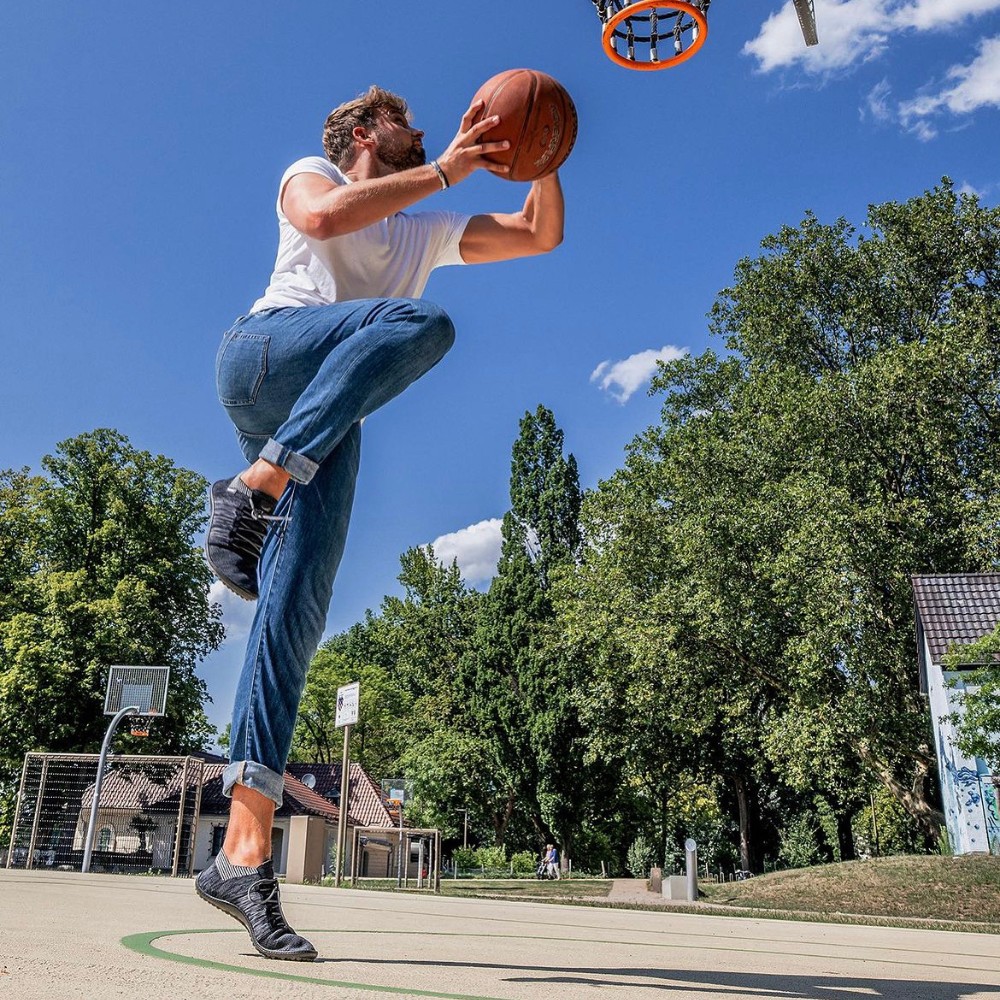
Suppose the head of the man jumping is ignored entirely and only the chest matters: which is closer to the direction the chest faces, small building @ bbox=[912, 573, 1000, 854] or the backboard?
the small building

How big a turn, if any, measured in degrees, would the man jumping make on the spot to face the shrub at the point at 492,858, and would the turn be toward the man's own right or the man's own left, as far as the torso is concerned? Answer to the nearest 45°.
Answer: approximately 90° to the man's own left

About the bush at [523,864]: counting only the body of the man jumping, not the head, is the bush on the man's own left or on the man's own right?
on the man's own left

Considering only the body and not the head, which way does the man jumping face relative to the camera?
to the viewer's right

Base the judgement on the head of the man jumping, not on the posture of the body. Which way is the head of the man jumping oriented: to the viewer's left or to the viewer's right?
to the viewer's right

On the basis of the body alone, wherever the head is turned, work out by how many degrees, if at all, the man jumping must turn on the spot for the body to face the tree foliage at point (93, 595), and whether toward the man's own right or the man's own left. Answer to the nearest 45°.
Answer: approximately 90° to the man's own left

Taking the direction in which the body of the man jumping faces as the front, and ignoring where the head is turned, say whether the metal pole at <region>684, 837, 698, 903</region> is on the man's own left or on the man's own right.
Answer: on the man's own left

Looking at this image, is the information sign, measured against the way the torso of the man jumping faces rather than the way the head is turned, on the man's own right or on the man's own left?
on the man's own left

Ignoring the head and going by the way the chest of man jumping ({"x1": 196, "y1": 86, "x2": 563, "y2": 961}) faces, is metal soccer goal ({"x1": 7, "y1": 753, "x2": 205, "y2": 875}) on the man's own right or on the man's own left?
on the man's own left

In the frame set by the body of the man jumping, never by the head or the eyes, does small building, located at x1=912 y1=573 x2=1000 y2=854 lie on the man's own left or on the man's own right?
on the man's own left
